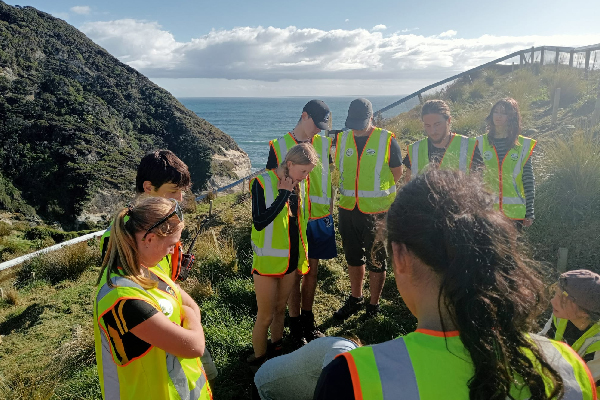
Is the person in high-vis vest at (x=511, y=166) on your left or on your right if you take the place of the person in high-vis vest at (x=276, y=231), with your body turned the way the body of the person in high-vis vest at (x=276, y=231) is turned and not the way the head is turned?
on your left

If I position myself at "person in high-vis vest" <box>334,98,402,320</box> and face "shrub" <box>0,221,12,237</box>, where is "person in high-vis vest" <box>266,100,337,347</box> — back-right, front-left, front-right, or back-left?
front-left

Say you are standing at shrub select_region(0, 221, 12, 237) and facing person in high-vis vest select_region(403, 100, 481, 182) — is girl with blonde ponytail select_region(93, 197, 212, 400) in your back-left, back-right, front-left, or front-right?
front-right

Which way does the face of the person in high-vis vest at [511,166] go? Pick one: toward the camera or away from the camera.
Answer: toward the camera

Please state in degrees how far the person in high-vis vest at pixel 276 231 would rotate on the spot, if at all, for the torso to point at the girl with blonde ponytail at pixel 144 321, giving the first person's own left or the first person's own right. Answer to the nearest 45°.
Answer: approximately 45° to the first person's own right
